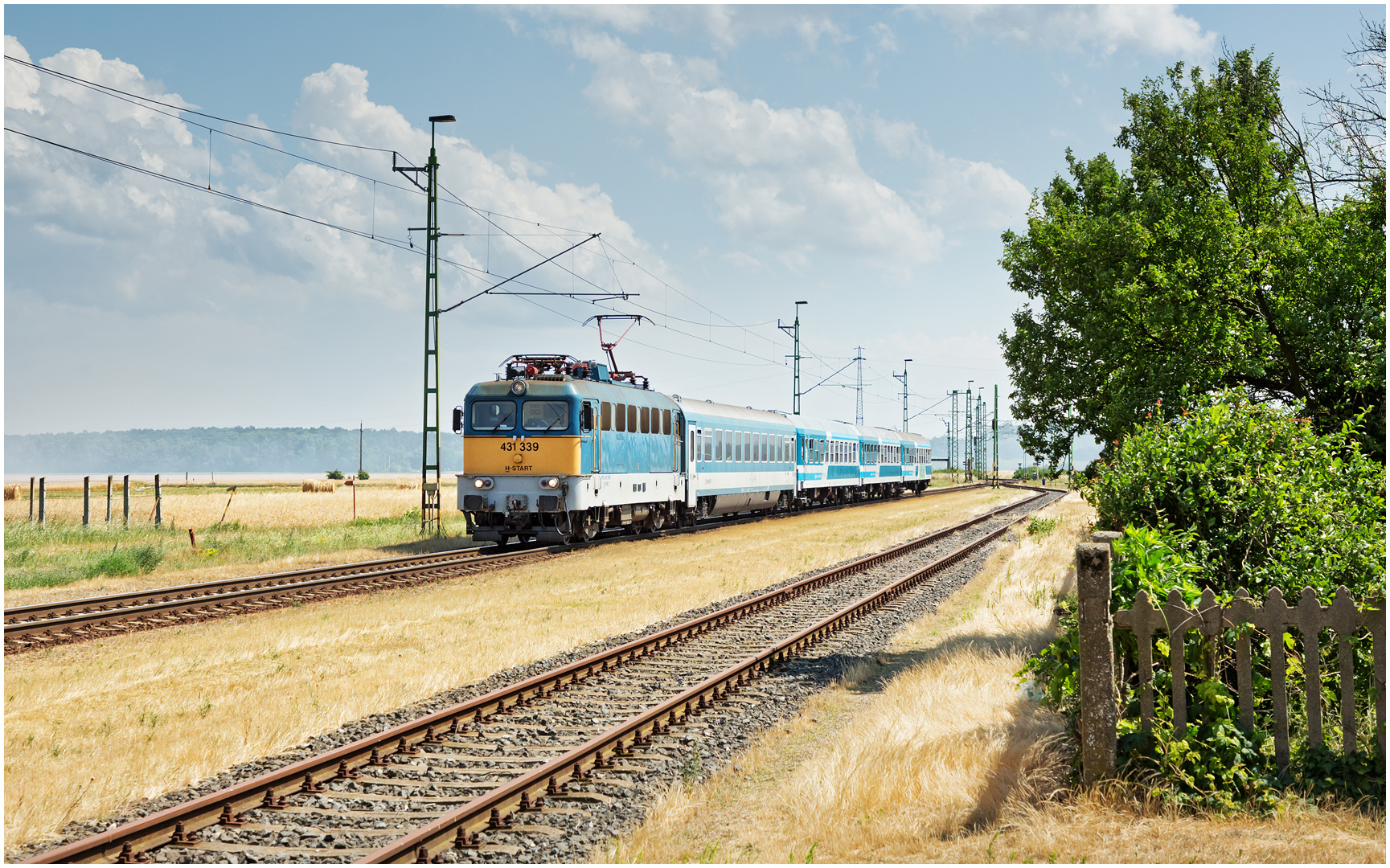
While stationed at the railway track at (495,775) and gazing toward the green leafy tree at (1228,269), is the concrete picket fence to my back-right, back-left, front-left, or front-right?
front-right

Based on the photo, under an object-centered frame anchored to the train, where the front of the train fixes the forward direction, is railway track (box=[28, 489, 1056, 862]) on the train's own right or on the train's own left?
on the train's own left

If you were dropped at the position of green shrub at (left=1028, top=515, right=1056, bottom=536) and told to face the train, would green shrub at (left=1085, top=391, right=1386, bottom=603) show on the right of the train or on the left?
left

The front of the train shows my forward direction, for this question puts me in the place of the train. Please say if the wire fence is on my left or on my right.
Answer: on my right

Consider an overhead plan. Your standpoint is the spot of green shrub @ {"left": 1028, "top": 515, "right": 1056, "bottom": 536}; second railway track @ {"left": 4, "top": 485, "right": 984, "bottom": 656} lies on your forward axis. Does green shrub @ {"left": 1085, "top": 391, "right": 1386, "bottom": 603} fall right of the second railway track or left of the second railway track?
left

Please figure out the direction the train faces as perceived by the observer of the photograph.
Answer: facing the viewer and to the left of the viewer

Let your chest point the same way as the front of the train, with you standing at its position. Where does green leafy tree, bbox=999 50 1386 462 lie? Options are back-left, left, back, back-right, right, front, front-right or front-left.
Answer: left

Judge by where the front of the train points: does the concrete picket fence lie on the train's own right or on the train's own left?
on the train's own left
